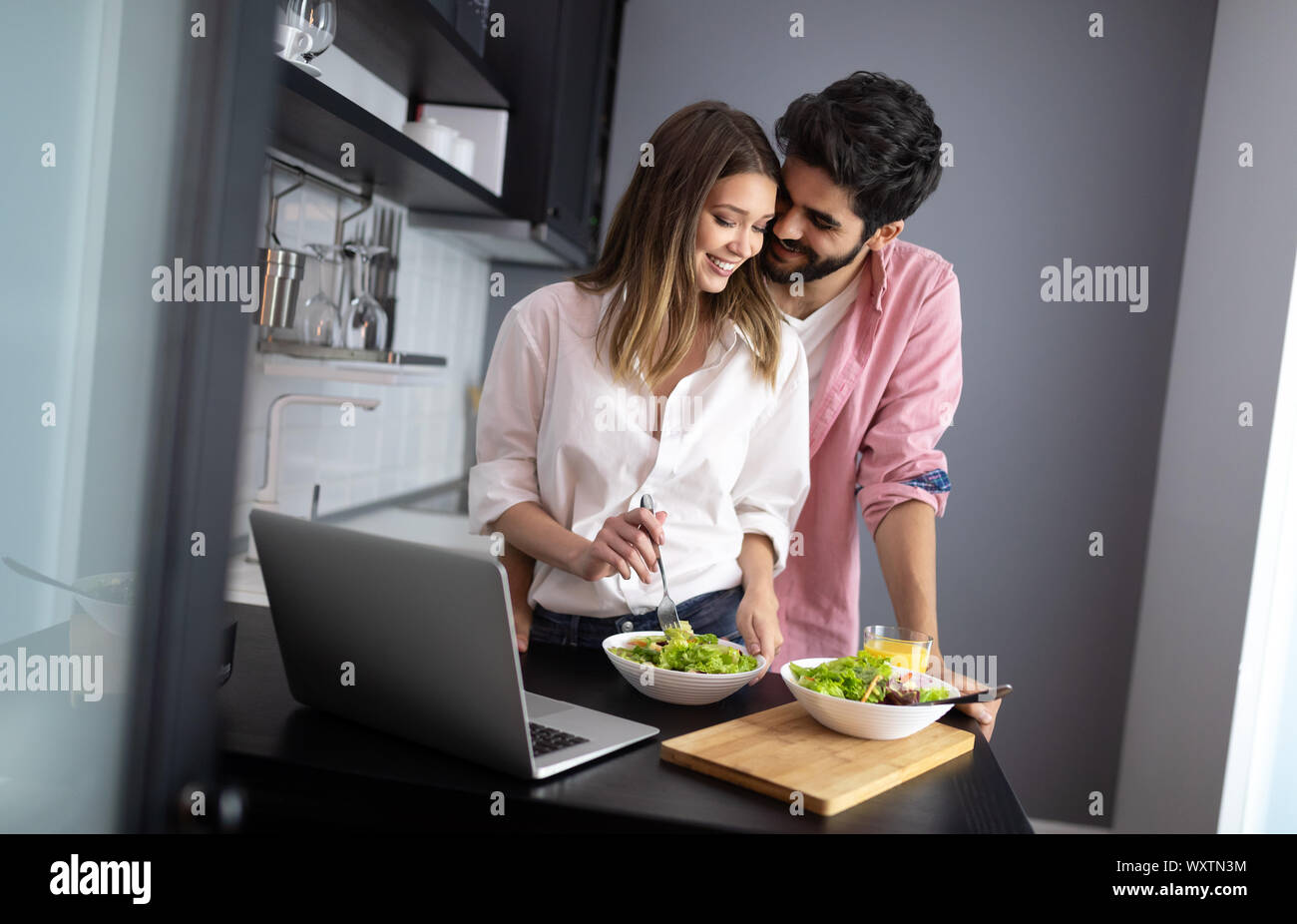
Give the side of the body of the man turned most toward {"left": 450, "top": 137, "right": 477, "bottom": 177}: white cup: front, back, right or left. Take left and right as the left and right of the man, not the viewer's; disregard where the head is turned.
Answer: right

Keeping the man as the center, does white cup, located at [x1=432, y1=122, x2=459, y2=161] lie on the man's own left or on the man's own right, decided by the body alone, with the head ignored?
on the man's own right

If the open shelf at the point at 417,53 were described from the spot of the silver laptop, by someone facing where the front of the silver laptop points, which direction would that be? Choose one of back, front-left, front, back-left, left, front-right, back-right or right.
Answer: front-left

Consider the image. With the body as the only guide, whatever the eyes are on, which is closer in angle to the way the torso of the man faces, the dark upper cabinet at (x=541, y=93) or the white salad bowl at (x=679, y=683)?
the white salad bowl

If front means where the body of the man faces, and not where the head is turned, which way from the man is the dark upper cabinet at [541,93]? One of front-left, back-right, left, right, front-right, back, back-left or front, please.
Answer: right

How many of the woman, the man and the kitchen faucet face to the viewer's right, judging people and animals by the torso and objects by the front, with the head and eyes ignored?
1

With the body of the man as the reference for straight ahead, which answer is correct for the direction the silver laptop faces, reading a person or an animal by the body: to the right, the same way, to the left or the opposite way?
the opposite way

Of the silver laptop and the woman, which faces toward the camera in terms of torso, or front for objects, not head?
the woman

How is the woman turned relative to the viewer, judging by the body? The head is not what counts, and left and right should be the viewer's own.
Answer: facing the viewer

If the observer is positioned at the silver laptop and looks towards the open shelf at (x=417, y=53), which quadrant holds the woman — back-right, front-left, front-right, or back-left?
front-right

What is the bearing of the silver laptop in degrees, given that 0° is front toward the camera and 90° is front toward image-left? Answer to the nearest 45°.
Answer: approximately 225°

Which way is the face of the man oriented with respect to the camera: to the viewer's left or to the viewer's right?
to the viewer's left

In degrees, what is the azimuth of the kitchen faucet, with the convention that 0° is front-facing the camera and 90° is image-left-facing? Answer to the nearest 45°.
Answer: approximately 270°

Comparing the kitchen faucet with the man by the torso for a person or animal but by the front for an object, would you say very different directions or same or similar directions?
very different directions
